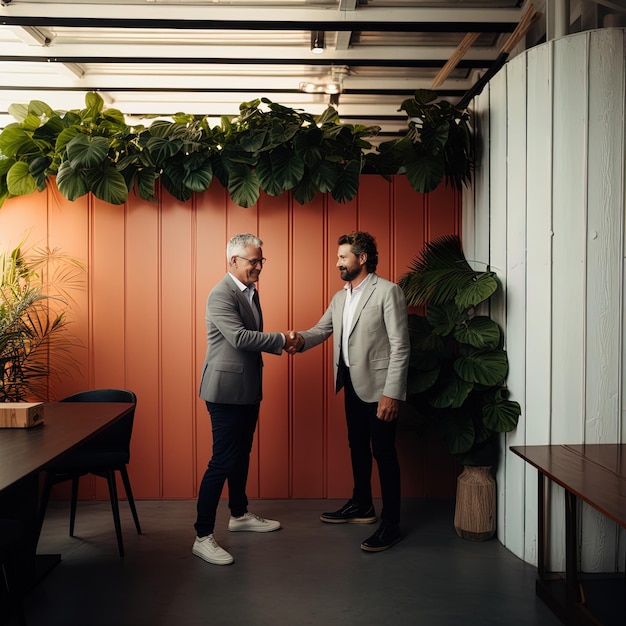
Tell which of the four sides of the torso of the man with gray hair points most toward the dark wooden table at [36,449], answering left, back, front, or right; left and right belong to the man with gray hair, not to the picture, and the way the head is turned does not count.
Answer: back

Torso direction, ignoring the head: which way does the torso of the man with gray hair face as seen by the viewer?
to the viewer's right

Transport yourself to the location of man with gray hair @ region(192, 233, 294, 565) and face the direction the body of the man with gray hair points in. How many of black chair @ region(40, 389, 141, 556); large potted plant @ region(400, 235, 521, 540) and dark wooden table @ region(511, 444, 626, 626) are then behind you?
1

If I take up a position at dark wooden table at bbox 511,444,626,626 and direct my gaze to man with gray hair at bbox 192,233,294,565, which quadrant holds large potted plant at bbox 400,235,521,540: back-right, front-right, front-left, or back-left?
front-right

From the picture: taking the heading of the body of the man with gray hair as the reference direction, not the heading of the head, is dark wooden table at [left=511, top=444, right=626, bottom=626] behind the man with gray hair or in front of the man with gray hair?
in front

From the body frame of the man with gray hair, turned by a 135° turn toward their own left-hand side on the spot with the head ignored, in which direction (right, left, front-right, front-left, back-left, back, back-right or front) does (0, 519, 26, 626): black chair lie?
left

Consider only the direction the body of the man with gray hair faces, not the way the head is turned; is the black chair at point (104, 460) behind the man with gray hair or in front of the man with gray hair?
behind

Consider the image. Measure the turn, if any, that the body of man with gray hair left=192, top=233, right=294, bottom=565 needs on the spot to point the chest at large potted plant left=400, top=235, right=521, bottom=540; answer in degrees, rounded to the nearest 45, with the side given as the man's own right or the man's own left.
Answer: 0° — they already face it
